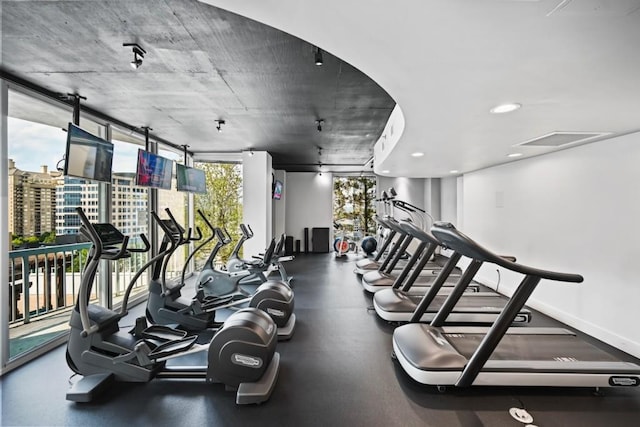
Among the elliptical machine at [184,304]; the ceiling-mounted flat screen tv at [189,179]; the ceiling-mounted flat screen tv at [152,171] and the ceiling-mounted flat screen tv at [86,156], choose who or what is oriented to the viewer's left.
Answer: the elliptical machine

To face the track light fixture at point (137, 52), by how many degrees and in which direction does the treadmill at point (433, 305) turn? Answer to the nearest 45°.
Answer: approximately 45° to its left

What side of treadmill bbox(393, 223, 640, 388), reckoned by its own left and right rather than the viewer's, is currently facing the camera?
left

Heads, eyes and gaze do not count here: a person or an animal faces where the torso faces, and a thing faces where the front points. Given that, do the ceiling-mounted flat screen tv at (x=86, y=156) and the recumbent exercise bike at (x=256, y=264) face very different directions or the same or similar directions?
very different directions

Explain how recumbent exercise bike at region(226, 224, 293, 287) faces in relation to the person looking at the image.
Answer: facing to the left of the viewer

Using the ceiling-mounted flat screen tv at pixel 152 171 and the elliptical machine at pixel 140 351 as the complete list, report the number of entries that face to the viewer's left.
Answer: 1

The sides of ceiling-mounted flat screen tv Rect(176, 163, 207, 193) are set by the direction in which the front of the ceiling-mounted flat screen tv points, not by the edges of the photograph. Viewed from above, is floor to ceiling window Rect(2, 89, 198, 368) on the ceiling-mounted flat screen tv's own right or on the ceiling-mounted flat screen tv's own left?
on the ceiling-mounted flat screen tv's own right

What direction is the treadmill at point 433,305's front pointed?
to the viewer's left

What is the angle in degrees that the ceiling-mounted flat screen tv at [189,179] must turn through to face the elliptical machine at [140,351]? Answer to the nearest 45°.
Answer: approximately 45° to its right

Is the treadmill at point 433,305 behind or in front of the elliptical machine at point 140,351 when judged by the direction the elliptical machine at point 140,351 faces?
behind

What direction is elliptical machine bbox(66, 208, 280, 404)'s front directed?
to the viewer's left

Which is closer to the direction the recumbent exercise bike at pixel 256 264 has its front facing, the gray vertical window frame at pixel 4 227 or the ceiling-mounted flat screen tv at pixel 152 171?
the ceiling-mounted flat screen tv

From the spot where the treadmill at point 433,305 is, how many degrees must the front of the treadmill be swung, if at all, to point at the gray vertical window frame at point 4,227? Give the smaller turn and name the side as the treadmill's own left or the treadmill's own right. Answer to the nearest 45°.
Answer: approximately 45° to the treadmill's own left

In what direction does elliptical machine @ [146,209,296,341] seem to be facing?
to the viewer's left
